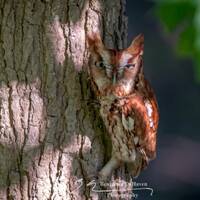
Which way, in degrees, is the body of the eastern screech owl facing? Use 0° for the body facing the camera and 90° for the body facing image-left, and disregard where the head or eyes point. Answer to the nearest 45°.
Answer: approximately 45°
